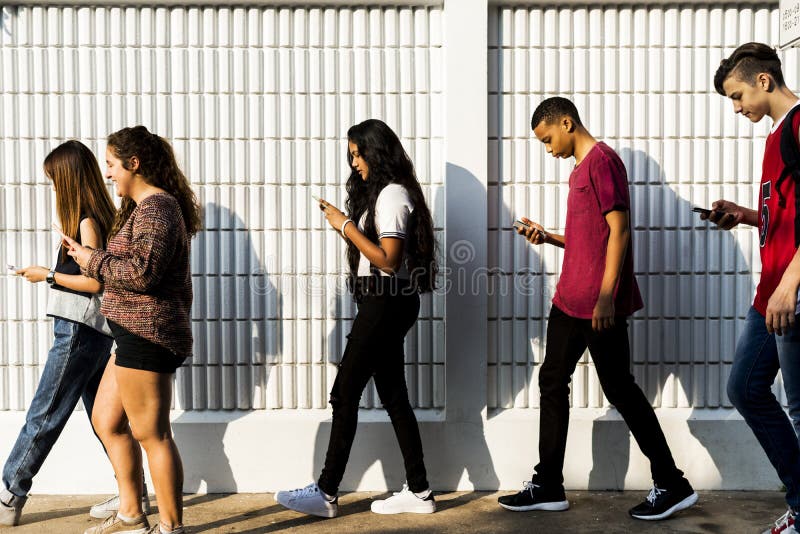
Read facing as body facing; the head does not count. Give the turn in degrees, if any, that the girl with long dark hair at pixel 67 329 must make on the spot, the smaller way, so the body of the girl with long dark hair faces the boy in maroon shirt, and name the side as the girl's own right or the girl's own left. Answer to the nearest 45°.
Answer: approximately 180°

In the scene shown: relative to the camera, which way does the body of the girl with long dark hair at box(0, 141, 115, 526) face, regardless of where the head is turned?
to the viewer's left

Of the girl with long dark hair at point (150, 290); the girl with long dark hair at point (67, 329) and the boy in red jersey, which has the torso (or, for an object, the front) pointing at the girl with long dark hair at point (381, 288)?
the boy in red jersey

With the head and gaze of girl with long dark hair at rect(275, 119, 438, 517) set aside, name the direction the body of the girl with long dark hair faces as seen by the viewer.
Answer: to the viewer's left

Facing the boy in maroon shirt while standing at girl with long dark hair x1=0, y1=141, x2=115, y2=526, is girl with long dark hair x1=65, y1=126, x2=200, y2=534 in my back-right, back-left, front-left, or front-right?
front-right

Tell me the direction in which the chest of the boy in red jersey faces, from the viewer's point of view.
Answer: to the viewer's left

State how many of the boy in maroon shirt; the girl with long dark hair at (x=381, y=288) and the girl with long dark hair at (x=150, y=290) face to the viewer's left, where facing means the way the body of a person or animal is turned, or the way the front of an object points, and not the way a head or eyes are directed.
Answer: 3

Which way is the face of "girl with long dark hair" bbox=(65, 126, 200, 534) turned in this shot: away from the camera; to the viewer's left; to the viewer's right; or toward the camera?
to the viewer's left

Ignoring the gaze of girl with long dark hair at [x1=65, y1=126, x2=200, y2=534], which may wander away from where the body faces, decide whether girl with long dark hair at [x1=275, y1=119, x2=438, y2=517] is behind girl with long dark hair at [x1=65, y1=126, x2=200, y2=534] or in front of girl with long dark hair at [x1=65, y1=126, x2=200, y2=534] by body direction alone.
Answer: behind

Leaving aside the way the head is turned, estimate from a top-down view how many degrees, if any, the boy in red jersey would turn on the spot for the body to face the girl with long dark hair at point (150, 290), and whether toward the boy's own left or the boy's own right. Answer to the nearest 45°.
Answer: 0° — they already face them

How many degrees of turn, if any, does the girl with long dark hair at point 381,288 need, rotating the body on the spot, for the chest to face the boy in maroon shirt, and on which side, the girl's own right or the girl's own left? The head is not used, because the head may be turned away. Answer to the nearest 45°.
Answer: approximately 180°

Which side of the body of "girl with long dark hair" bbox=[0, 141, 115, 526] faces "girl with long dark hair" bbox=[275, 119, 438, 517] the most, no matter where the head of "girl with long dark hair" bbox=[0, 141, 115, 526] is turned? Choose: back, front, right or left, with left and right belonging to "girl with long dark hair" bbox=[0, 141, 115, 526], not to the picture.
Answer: back

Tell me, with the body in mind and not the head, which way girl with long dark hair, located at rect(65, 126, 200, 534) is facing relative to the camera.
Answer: to the viewer's left

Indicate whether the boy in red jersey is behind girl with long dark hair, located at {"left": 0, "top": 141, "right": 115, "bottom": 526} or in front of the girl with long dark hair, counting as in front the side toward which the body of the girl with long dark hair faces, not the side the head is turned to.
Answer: behind
